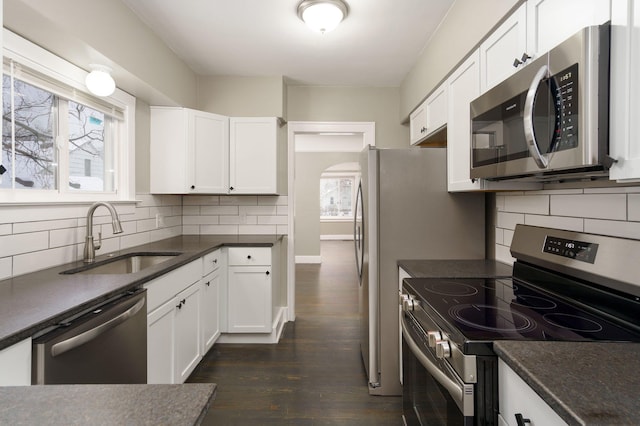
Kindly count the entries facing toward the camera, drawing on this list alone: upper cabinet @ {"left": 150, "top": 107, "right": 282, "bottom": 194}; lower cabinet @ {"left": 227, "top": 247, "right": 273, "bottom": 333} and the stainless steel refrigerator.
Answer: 2

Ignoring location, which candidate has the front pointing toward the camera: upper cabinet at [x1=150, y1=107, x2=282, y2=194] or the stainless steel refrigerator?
the upper cabinet

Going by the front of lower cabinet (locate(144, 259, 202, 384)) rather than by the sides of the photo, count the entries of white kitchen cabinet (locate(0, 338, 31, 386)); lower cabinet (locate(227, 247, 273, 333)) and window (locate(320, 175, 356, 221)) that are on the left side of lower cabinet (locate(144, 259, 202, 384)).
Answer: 2

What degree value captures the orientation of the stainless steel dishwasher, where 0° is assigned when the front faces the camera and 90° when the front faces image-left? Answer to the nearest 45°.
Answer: approximately 315°

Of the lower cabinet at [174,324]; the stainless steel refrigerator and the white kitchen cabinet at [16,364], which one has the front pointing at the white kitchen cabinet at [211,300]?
the stainless steel refrigerator

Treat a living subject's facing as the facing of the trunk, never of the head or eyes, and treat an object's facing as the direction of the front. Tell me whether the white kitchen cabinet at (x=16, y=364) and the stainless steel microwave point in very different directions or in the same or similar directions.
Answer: very different directions

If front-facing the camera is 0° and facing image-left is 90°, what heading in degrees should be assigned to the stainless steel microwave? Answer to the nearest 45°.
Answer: approximately 45°

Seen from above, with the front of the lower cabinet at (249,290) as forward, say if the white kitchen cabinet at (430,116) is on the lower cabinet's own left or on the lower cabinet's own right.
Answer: on the lower cabinet's own left

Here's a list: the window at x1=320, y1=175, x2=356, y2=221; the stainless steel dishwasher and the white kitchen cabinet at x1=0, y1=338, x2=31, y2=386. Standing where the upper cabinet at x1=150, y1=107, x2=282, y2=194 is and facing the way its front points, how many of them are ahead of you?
2

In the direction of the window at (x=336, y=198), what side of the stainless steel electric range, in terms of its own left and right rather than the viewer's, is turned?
right

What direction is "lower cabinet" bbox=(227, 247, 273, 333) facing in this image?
toward the camera

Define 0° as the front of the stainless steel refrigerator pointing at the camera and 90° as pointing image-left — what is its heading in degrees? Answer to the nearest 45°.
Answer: approximately 90°

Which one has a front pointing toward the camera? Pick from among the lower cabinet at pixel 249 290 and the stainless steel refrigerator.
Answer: the lower cabinet

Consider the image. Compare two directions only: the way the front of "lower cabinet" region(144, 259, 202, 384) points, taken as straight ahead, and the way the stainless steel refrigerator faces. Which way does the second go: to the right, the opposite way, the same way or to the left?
the opposite way

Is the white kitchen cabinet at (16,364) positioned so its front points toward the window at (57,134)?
no

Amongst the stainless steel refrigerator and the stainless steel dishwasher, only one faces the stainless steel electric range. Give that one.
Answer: the stainless steel dishwasher

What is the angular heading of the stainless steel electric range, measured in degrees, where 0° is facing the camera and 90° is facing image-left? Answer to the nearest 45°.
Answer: approximately 45°

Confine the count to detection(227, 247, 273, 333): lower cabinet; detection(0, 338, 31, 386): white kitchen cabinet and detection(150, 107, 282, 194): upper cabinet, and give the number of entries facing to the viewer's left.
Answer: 0
